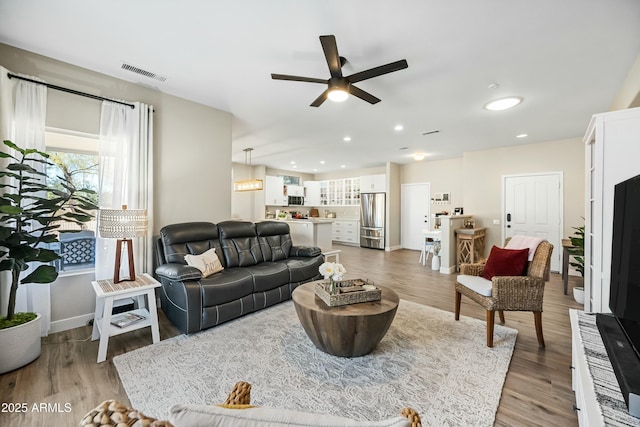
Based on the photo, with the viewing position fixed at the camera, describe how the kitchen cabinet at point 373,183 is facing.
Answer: facing the viewer and to the left of the viewer

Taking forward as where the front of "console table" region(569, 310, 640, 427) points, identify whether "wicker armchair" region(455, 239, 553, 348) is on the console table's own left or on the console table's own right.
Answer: on the console table's own right

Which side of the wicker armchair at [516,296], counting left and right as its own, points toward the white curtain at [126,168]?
front

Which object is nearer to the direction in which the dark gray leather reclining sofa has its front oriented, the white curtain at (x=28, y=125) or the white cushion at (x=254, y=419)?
the white cushion

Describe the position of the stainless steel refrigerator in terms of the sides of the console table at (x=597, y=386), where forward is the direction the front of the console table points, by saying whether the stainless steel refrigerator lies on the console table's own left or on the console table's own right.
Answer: on the console table's own right

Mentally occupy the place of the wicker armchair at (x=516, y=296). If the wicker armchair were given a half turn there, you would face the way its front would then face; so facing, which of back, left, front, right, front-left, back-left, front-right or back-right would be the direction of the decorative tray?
back

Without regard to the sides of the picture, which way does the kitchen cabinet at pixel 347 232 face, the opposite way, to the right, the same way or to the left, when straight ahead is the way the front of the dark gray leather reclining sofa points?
to the right

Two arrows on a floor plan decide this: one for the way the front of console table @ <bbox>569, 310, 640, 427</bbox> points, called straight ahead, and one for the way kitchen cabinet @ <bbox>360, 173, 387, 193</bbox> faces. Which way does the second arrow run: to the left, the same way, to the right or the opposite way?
to the left

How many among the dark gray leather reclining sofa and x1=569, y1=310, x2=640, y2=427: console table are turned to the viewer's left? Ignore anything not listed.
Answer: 1

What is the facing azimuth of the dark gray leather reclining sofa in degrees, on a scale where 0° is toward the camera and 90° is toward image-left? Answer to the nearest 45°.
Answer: approximately 315°

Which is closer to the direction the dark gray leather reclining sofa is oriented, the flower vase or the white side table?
the flower vase

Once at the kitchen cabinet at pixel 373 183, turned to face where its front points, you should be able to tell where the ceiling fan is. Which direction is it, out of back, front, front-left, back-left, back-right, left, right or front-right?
front-left

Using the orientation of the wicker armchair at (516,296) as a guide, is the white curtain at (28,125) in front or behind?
in front

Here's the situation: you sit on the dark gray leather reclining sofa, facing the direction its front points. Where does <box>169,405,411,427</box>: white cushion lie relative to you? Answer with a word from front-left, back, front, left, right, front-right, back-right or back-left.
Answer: front-right

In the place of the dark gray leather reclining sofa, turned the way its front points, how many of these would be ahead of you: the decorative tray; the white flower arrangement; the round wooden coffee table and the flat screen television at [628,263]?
4

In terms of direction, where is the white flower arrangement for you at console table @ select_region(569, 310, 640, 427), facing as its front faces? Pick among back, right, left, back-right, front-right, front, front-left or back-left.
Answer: front

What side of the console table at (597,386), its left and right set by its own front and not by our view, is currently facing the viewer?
left

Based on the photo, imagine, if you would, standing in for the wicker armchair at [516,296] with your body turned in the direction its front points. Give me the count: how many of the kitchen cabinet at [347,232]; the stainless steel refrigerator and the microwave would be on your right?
3

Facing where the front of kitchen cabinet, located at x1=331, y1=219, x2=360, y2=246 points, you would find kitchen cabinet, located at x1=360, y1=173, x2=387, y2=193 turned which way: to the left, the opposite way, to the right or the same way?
the same way
